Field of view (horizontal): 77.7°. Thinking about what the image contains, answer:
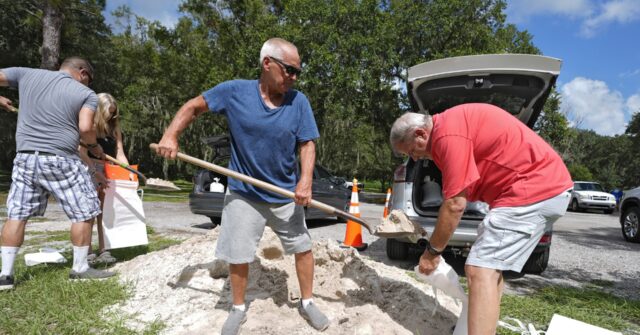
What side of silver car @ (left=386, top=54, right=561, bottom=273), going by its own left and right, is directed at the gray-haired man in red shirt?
back

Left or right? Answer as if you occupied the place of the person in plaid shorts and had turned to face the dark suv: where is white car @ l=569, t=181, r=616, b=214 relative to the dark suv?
right

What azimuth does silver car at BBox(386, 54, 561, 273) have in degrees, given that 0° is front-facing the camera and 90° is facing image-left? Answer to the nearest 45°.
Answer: approximately 180°

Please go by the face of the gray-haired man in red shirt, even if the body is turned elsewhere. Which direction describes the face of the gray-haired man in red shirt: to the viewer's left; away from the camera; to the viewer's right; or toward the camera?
to the viewer's left

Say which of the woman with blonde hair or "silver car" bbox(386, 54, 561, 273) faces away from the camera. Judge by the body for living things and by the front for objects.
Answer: the silver car

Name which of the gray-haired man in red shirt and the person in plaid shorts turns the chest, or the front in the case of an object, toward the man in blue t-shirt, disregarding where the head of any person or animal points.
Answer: the gray-haired man in red shirt

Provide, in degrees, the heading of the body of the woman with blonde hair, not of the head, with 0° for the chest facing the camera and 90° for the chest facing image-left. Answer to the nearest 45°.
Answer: approximately 315°

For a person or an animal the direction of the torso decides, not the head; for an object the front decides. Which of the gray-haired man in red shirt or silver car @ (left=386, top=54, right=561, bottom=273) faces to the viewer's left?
the gray-haired man in red shirt

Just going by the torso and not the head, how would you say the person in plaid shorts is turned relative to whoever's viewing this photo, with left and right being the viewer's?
facing away from the viewer and to the right of the viewer

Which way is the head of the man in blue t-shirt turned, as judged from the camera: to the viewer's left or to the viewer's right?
to the viewer's right

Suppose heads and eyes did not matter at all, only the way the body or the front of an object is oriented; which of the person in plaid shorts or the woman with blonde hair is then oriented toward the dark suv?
the person in plaid shorts

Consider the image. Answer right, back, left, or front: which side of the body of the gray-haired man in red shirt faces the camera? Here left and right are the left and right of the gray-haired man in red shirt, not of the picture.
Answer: left

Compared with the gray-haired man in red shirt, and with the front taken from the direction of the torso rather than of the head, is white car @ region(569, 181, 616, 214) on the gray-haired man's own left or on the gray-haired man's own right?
on the gray-haired man's own right
